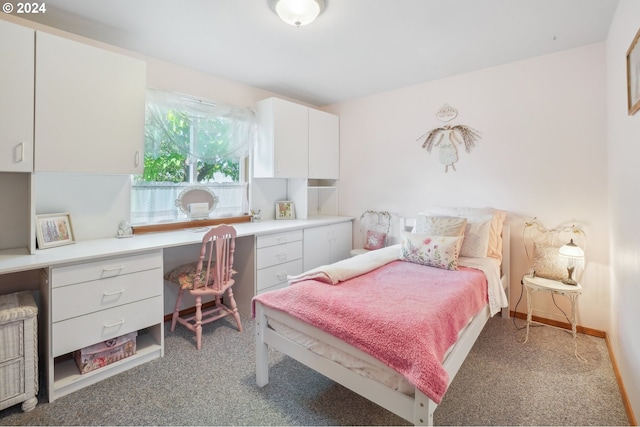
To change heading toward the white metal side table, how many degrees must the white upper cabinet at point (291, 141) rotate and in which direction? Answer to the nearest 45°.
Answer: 0° — it already faces it

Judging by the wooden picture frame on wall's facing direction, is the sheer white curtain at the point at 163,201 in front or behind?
in front

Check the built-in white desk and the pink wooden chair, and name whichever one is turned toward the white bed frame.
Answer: the built-in white desk

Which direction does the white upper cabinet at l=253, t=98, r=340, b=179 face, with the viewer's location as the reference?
facing the viewer and to the right of the viewer

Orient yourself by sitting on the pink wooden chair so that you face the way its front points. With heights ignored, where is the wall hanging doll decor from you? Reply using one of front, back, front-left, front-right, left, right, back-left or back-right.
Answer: back-right

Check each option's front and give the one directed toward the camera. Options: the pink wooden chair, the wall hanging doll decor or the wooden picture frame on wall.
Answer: the wall hanging doll decor

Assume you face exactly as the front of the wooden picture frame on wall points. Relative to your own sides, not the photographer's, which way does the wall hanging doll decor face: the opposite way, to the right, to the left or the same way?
to the left

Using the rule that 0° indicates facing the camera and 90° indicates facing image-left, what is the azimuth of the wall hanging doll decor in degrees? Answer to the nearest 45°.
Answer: approximately 0°

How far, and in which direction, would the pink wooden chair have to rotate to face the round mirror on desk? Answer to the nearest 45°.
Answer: approximately 45° to its right

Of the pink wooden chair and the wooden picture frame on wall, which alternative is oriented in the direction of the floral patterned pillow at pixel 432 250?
the wooden picture frame on wall

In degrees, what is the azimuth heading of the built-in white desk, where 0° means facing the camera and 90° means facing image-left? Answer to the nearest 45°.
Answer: approximately 315°

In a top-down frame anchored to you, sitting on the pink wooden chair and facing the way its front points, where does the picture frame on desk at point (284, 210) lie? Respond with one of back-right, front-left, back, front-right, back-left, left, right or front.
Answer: right

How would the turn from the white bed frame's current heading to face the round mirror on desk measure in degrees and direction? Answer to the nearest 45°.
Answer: approximately 90° to its right
